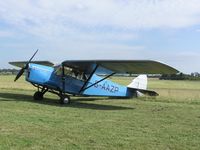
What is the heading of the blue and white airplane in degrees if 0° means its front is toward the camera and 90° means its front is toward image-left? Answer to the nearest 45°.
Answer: approximately 45°
